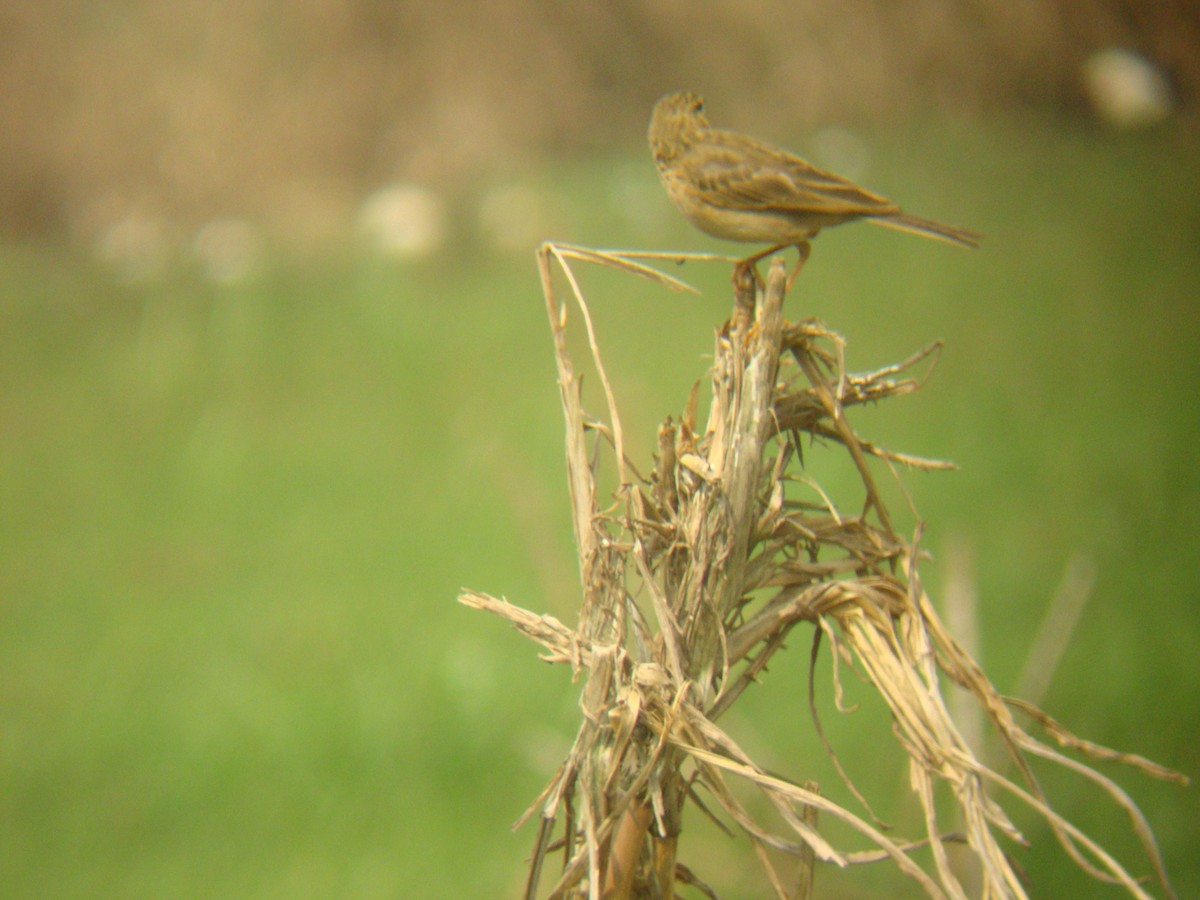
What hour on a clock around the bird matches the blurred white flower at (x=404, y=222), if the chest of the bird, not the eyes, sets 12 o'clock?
The blurred white flower is roughly at 2 o'clock from the bird.

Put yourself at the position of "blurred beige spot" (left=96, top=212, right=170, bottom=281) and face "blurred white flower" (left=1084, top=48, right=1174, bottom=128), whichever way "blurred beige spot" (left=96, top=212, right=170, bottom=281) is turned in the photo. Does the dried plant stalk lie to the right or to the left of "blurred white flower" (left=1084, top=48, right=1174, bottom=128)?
right

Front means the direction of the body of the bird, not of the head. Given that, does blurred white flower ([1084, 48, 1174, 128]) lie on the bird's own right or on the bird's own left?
on the bird's own right

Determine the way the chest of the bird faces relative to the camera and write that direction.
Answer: to the viewer's left

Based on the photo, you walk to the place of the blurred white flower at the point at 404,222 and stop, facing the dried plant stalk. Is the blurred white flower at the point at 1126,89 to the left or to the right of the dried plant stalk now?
left
